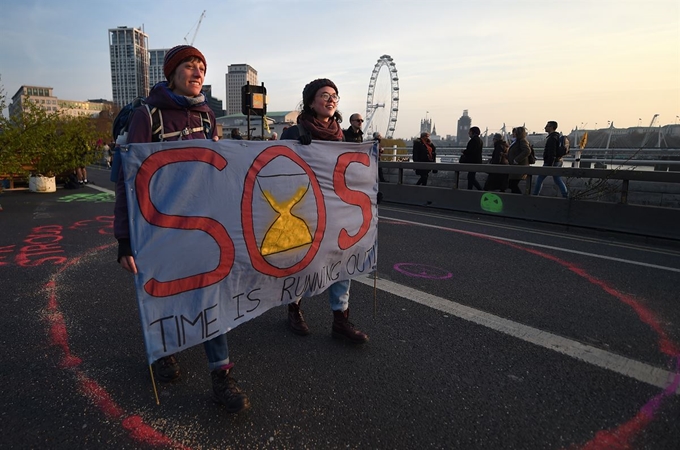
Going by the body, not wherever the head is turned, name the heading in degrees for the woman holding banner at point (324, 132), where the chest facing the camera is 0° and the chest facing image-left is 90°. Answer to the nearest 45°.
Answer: approximately 315°

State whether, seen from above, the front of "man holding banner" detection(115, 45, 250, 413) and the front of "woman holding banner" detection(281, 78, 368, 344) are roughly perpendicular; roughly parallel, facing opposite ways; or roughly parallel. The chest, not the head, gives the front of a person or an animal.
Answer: roughly parallel

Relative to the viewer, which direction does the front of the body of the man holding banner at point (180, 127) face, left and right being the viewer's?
facing the viewer and to the right of the viewer

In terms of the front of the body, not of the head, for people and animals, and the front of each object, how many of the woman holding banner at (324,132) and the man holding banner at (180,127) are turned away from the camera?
0

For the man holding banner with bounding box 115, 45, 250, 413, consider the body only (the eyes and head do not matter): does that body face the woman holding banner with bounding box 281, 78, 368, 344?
no

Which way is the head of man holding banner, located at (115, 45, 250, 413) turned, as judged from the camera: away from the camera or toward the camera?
toward the camera

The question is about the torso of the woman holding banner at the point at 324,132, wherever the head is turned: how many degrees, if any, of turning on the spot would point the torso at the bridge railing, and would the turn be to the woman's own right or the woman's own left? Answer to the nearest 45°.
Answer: approximately 90° to the woman's own left

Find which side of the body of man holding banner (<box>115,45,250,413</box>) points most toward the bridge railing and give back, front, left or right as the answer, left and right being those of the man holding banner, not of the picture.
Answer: left

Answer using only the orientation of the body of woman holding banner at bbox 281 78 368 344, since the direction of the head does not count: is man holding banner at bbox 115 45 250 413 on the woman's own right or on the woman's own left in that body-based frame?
on the woman's own right

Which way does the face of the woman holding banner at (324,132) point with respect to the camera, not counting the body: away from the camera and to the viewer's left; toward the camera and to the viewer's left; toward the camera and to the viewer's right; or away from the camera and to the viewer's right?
toward the camera and to the viewer's right
